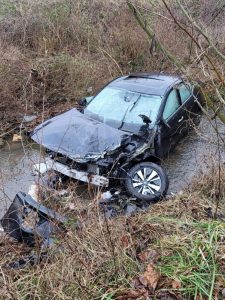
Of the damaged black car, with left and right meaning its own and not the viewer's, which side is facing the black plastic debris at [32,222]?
front

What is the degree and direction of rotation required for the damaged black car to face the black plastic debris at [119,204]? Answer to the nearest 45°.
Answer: approximately 45° to its left

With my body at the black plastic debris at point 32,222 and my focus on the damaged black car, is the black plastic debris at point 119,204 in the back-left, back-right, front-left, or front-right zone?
front-right

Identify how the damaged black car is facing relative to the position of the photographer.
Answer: facing the viewer and to the left of the viewer

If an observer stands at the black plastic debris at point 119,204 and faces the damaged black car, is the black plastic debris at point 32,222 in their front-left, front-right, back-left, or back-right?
back-left

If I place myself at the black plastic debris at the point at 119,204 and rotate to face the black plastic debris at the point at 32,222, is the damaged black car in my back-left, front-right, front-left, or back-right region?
back-right
